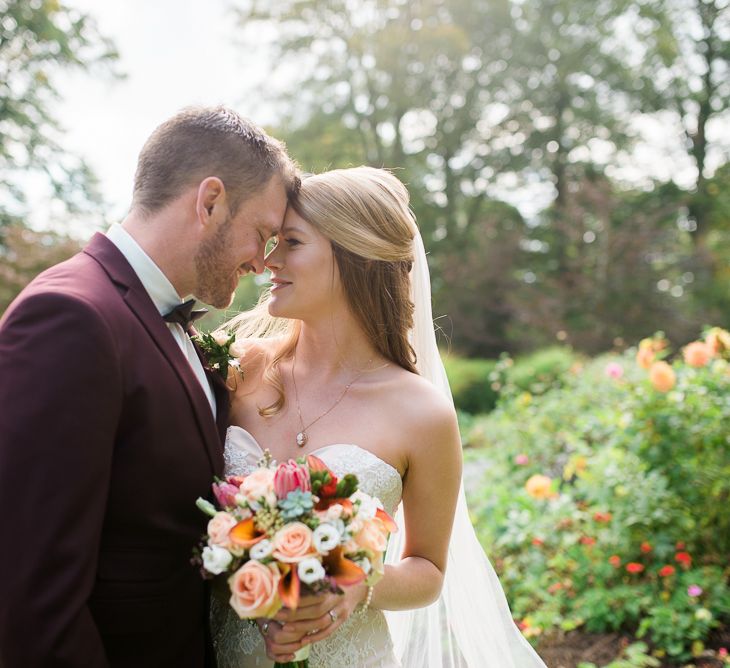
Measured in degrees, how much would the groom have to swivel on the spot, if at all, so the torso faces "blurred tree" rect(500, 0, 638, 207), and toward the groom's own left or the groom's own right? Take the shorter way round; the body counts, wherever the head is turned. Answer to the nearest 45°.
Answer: approximately 45° to the groom's own left

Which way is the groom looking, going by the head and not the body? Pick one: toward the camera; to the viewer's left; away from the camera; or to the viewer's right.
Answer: to the viewer's right

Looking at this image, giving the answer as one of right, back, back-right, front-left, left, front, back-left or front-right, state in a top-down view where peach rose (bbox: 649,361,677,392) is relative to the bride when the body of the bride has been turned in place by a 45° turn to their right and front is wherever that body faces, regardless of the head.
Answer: back-right

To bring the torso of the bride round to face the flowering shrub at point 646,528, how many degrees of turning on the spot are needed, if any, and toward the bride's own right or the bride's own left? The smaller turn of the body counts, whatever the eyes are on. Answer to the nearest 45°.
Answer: approximately 180°

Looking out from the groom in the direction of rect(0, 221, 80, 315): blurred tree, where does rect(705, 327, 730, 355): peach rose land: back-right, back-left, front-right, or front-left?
front-right

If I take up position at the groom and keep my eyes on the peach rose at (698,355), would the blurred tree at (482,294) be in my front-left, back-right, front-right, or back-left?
front-left

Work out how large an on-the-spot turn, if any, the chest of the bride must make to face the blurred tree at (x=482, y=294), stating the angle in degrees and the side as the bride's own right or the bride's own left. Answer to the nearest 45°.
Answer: approximately 135° to the bride's own right

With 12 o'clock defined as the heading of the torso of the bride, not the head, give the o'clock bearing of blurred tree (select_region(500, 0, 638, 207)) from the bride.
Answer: The blurred tree is roughly at 5 o'clock from the bride.

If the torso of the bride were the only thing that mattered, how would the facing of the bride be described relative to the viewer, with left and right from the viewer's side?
facing the viewer and to the left of the viewer

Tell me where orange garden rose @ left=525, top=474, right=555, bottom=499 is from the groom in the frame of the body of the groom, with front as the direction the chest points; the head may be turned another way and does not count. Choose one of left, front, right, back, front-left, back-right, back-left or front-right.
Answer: front-left

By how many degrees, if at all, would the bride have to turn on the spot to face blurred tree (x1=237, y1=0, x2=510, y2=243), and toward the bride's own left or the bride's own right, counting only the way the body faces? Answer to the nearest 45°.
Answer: approximately 135° to the bride's own right

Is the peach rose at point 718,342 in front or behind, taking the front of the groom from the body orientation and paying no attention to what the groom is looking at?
in front

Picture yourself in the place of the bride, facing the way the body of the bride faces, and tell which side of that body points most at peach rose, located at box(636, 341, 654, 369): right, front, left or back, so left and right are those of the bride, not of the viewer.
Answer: back

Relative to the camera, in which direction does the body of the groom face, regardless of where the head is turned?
to the viewer's right

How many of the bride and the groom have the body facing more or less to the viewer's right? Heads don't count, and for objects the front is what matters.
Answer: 1
